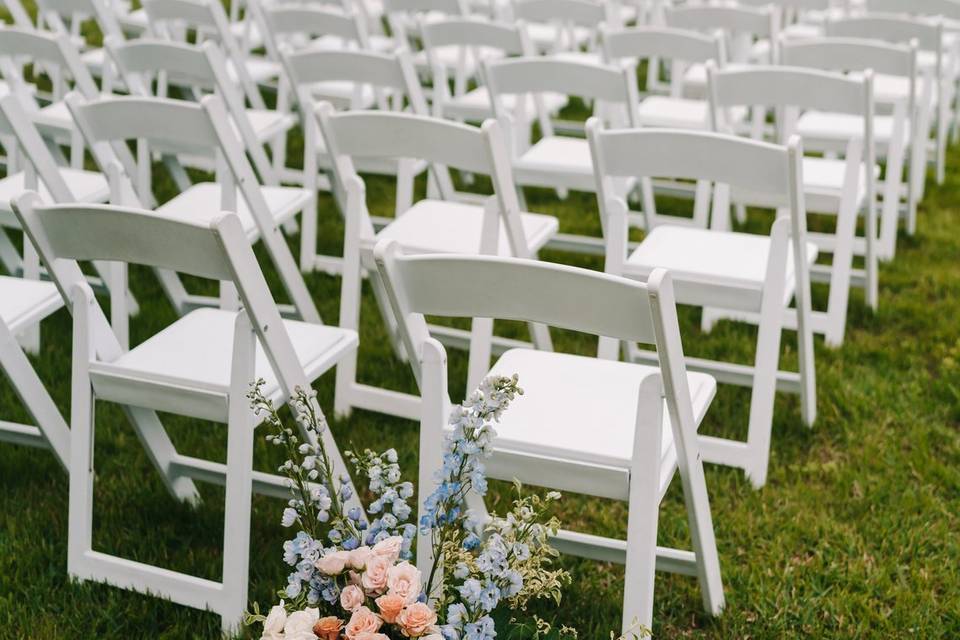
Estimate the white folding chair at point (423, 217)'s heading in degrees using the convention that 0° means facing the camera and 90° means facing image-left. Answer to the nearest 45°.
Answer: approximately 225°

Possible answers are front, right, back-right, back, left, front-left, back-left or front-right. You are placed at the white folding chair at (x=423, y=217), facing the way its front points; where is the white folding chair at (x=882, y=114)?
front

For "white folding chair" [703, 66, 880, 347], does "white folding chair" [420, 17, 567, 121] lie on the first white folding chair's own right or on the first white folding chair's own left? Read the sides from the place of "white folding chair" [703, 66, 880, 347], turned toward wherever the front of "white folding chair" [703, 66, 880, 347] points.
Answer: on the first white folding chair's own left

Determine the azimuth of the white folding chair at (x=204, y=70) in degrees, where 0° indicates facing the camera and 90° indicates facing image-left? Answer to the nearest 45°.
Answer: approximately 225°

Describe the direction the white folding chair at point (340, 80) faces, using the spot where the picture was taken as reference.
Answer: facing away from the viewer and to the right of the viewer

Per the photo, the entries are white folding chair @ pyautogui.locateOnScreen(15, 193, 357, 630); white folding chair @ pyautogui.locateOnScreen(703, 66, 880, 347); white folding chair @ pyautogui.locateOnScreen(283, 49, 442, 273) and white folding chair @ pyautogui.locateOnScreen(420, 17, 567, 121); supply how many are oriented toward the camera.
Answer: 0

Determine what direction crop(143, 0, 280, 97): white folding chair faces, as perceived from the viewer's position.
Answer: facing away from the viewer and to the right of the viewer

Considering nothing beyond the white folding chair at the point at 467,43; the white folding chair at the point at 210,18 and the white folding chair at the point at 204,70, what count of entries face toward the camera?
0

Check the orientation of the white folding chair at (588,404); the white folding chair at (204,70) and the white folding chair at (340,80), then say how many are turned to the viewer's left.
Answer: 0
